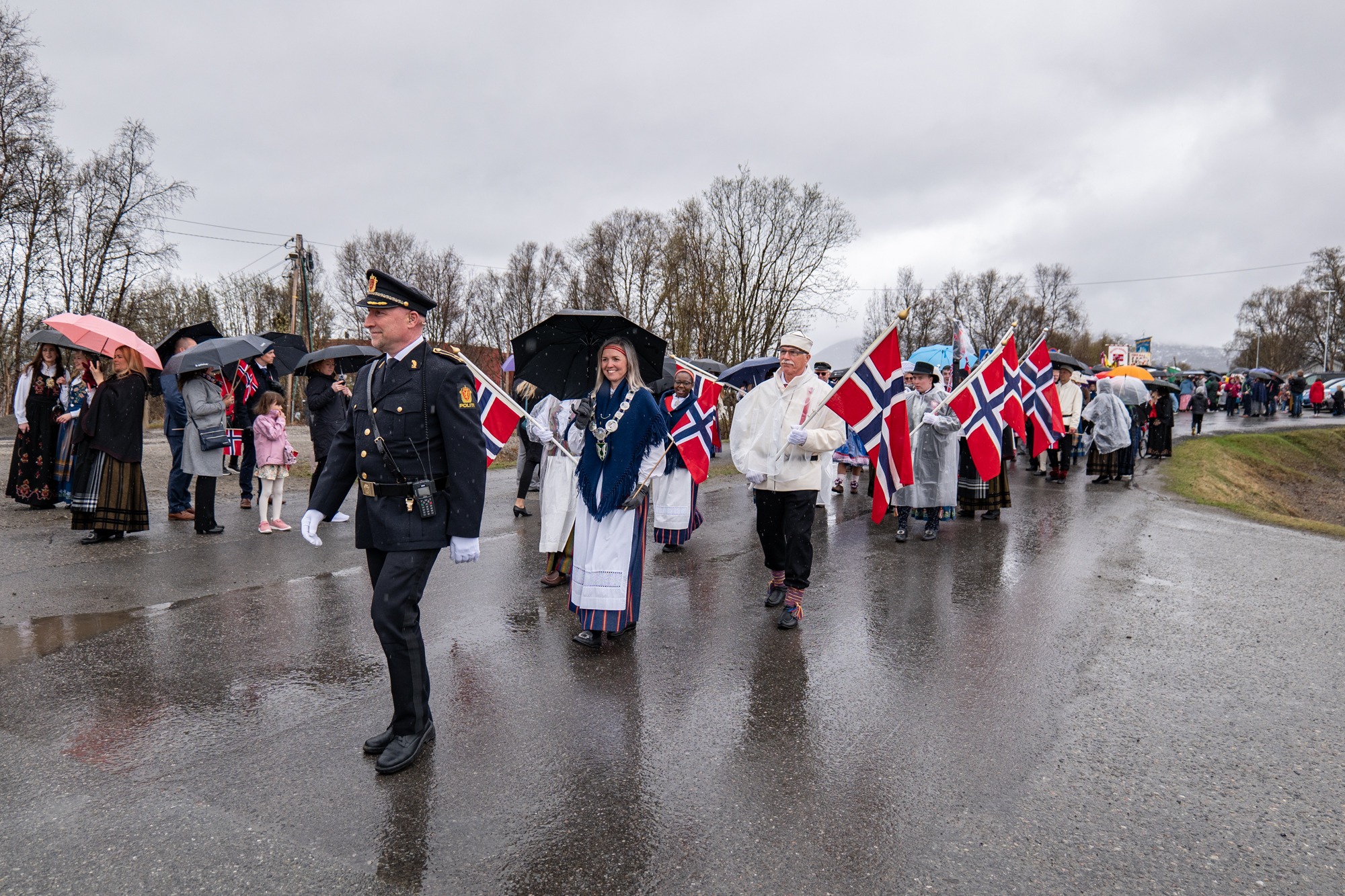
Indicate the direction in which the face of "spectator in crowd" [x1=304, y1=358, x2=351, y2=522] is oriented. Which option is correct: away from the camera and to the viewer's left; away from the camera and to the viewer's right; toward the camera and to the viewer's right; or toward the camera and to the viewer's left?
toward the camera and to the viewer's right

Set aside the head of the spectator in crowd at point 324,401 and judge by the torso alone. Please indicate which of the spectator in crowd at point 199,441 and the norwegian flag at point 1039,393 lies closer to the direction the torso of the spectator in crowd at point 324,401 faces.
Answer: the norwegian flag

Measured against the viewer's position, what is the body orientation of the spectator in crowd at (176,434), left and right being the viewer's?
facing to the right of the viewer

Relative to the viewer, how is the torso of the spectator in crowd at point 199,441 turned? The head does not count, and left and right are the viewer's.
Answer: facing to the right of the viewer

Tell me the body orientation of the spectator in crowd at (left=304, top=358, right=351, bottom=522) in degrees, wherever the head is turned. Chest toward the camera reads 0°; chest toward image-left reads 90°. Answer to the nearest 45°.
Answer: approximately 315°

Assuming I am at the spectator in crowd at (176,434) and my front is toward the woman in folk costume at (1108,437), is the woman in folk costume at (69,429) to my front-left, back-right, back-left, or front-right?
back-left

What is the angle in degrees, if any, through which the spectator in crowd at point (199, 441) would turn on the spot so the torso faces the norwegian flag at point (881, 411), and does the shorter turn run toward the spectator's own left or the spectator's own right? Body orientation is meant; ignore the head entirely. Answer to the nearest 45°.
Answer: approximately 45° to the spectator's own right

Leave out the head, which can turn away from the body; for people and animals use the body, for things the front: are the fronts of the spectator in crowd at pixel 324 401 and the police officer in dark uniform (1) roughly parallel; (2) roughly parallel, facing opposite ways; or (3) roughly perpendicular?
roughly perpendicular

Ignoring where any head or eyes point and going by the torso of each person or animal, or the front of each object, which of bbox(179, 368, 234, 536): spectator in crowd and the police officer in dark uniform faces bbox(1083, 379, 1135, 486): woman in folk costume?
the spectator in crowd

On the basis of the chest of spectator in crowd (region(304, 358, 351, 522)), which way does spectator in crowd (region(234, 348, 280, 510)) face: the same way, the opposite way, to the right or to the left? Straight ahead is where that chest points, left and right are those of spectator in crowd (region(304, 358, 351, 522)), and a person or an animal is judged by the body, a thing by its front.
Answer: the same way

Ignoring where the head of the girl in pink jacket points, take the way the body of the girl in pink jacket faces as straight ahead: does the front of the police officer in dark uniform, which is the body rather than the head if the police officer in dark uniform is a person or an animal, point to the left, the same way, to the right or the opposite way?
to the right

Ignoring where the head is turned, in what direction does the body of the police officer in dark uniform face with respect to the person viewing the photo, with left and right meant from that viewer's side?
facing the viewer and to the left of the viewer

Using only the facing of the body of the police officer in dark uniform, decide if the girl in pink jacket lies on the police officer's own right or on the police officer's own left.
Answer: on the police officer's own right

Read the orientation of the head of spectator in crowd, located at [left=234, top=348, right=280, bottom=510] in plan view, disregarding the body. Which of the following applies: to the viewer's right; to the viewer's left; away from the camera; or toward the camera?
to the viewer's right

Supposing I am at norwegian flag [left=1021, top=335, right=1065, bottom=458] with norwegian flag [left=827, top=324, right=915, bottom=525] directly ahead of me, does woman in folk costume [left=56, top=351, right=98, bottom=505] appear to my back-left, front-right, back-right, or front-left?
front-right

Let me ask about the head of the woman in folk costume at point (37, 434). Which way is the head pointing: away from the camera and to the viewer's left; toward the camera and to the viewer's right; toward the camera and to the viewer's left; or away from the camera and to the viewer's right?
toward the camera and to the viewer's right

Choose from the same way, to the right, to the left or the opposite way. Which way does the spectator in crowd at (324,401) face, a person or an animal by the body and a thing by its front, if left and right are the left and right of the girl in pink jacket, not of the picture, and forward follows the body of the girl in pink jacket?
the same way

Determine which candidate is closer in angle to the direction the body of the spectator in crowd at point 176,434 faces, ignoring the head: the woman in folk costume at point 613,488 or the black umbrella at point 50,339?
the woman in folk costume

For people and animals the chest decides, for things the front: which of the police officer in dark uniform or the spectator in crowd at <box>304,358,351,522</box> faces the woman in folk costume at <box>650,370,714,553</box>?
the spectator in crowd
